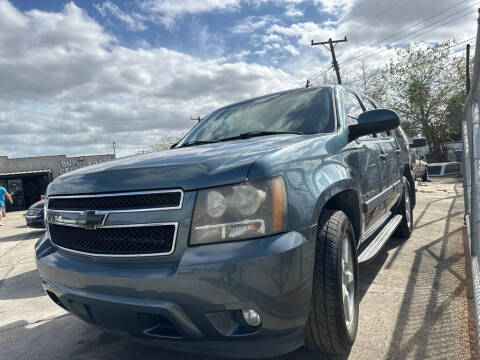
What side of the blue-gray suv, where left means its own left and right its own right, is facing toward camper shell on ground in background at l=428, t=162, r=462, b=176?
back

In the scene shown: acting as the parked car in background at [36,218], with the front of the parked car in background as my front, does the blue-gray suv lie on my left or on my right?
on my left

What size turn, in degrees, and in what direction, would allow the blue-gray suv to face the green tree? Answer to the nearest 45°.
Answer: approximately 180°

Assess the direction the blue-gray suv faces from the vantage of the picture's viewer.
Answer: facing the viewer and to the left of the viewer

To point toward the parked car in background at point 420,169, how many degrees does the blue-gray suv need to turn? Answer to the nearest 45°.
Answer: approximately 180°

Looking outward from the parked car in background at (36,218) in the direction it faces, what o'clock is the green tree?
The green tree is roughly at 7 o'clock from the parked car in background.

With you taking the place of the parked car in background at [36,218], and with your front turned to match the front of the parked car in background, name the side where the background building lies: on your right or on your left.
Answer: on your right

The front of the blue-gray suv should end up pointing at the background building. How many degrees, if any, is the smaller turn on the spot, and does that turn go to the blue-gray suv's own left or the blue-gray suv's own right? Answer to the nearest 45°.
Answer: approximately 90° to the blue-gray suv's own right

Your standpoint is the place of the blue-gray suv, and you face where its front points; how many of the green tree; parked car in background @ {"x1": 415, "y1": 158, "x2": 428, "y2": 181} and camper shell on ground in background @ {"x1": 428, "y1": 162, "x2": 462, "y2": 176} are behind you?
3

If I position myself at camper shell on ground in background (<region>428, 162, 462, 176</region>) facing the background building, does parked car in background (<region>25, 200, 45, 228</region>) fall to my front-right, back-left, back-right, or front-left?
front-left

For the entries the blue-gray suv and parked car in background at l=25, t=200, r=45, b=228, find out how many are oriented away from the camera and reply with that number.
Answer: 0
